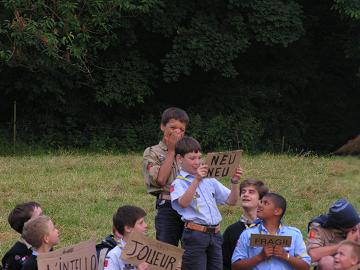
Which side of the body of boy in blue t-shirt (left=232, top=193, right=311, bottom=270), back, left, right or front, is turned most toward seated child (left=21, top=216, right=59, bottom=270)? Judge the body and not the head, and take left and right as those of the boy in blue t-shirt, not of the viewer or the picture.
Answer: right

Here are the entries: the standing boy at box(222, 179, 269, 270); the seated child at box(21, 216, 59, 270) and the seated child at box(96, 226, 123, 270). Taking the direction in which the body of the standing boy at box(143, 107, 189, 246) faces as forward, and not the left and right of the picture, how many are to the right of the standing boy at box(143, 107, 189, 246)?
2

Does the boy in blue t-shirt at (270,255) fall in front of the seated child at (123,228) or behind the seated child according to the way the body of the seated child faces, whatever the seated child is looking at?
in front

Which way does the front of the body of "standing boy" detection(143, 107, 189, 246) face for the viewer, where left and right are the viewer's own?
facing the viewer and to the right of the viewer

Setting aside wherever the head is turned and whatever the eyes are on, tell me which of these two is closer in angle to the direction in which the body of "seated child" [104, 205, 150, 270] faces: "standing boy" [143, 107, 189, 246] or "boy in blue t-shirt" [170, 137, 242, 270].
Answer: the boy in blue t-shirt

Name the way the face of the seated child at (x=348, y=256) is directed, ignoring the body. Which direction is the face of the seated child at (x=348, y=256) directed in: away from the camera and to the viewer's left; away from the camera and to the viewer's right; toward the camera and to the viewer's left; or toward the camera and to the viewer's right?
toward the camera and to the viewer's left

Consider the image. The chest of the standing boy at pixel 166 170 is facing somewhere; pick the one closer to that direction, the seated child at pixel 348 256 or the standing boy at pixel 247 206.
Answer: the seated child

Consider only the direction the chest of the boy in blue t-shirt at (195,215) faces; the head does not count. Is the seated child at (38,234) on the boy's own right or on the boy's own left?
on the boy's own right

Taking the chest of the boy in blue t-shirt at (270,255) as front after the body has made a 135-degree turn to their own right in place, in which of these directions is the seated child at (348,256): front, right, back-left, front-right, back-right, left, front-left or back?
back

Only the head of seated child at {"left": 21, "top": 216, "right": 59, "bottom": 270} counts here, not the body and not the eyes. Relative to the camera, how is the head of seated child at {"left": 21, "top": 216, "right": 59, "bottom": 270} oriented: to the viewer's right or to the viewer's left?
to the viewer's right

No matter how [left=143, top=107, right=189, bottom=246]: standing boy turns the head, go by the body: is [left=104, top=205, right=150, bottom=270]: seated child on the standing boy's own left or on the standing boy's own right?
on the standing boy's own right

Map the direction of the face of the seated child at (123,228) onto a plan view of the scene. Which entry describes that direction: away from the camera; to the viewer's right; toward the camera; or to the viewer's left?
to the viewer's right
